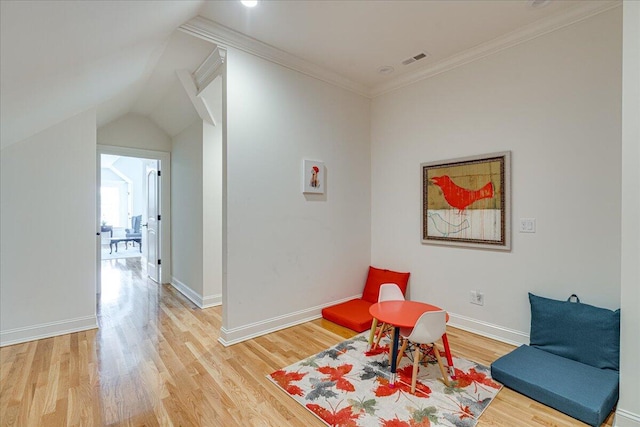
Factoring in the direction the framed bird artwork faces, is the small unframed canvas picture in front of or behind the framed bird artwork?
in front

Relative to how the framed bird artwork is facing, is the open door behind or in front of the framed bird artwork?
in front

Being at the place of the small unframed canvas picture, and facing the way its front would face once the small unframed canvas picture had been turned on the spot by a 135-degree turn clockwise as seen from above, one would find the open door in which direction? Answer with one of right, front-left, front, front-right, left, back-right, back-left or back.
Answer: front-right

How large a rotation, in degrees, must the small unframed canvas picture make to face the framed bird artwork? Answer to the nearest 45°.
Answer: approximately 45° to its left

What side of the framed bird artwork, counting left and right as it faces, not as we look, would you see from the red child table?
front

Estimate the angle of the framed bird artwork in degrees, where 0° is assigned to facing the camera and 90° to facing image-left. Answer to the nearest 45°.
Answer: approximately 45°

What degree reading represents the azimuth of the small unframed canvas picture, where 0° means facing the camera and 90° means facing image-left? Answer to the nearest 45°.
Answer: approximately 315°

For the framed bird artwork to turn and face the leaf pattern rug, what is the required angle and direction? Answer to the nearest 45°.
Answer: approximately 45° to its left

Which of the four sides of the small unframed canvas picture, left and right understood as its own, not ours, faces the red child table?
front

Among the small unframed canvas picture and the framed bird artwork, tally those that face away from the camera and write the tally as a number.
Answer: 0
